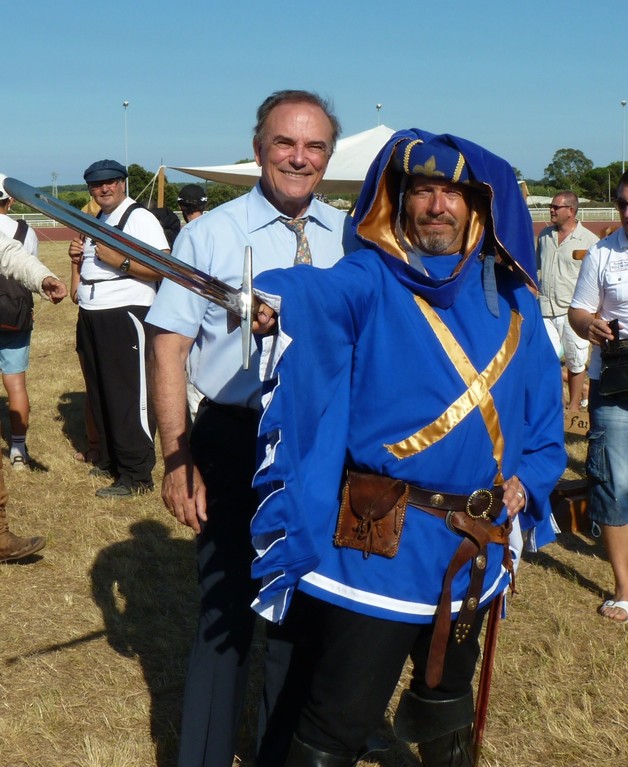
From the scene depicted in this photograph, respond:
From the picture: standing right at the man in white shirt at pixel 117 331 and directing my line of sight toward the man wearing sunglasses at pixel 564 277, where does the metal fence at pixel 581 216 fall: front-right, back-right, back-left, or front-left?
front-left

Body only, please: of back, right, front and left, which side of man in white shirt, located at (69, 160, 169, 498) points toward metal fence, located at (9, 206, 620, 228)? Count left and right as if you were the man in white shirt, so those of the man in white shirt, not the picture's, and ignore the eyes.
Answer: back

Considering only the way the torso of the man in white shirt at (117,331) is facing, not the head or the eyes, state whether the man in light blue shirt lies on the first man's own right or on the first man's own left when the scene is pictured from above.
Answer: on the first man's own left

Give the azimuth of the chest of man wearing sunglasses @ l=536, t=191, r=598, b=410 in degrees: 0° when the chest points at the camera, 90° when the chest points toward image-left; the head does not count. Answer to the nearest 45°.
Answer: approximately 45°

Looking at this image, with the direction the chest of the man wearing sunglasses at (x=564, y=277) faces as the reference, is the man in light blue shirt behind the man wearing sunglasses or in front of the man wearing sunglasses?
in front

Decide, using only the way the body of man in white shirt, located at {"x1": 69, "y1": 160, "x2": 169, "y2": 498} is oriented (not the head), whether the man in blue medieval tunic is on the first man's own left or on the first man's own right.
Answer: on the first man's own left

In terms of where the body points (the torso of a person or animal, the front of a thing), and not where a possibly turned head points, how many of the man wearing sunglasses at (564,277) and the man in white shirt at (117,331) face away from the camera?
0

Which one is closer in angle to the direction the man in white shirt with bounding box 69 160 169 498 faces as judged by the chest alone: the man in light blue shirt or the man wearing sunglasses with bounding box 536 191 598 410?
the man in light blue shirt

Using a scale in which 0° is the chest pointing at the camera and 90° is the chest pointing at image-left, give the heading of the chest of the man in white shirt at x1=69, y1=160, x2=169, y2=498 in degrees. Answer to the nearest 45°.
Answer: approximately 45°

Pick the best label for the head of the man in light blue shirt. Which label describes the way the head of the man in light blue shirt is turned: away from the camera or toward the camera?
toward the camera

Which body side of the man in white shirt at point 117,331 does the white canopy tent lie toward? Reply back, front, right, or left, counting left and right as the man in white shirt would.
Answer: back
